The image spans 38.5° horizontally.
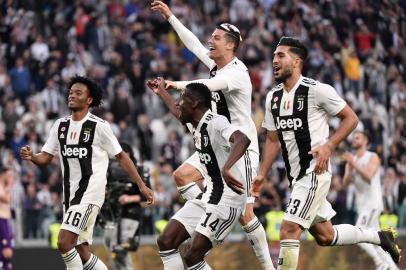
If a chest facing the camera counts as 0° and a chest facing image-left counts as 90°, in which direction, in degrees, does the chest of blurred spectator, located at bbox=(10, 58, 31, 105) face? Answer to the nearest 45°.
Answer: approximately 0°

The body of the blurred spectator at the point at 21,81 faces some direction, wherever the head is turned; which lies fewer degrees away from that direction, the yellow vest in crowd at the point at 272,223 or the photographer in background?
the photographer in background

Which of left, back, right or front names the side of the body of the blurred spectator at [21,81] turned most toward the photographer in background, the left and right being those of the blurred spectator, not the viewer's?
front

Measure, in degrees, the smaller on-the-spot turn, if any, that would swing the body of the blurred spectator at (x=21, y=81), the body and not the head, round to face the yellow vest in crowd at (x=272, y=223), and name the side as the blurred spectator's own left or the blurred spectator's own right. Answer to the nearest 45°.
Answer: approximately 45° to the blurred spectator's own left
